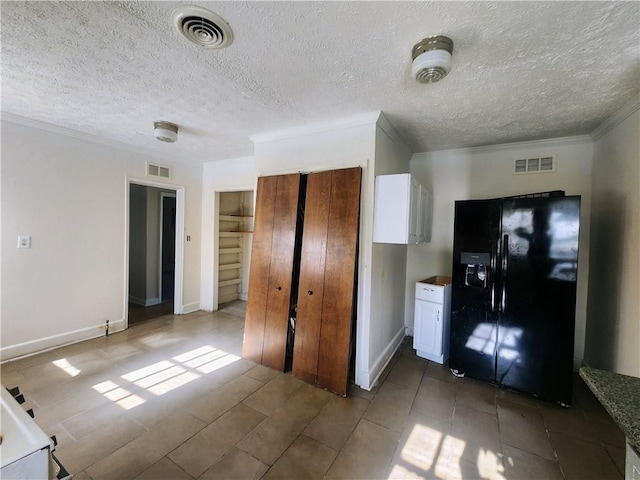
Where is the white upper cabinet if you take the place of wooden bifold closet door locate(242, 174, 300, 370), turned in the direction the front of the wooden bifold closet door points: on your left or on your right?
on your left

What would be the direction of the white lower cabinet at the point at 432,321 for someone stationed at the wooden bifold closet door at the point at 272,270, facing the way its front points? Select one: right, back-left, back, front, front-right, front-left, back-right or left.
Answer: back-left

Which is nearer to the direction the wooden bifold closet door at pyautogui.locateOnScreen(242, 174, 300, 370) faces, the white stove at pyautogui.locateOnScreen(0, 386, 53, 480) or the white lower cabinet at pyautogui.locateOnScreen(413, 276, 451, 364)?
the white stove

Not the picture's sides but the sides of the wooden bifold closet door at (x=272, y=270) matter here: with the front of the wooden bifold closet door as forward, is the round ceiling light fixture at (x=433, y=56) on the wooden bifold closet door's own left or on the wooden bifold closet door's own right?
on the wooden bifold closet door's own left

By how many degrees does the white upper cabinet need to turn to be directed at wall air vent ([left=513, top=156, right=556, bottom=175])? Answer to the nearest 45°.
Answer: approximately 45° to its left

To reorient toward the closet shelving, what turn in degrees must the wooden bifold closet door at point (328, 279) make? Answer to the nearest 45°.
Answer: approximately 90° to its right

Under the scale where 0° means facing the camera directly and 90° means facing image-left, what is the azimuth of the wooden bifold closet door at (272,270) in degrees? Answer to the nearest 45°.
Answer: approximately 45°
